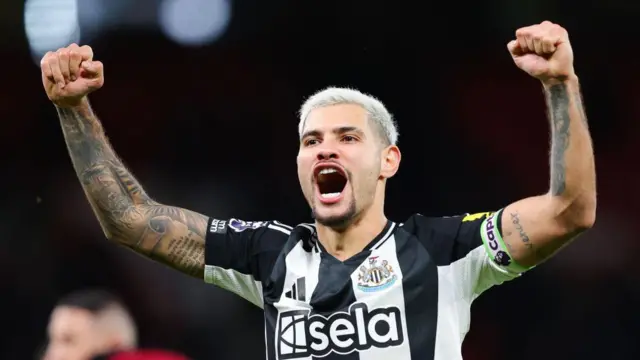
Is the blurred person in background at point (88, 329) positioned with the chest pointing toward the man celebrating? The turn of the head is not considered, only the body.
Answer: no
